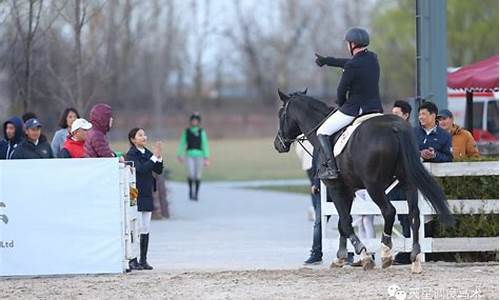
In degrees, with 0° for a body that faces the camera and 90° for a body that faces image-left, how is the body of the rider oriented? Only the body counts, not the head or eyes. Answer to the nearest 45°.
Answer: approximately 135°

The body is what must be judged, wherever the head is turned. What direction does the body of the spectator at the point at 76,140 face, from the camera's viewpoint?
to the viewer's right

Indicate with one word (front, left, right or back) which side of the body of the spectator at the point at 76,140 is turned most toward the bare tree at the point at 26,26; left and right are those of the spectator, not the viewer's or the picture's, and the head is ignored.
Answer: left

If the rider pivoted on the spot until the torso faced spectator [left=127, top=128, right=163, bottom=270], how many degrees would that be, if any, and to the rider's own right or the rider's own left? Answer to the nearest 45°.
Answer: approximately 45° to the rider's own left

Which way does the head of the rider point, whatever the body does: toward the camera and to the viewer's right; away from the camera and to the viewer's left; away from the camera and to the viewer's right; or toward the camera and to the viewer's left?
away from the camera and to the viewer's left

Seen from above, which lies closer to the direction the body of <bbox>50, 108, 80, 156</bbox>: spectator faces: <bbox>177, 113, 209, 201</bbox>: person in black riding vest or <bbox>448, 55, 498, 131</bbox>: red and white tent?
the red and white tent

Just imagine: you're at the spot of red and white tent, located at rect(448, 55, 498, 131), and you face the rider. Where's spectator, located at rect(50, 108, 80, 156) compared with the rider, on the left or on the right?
right

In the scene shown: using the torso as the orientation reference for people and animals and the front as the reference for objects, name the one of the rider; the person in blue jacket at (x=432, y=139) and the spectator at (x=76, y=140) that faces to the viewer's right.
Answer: the spectator

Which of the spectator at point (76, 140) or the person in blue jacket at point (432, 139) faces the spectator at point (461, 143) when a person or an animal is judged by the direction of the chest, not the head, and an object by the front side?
the spectator at point (76, 140)

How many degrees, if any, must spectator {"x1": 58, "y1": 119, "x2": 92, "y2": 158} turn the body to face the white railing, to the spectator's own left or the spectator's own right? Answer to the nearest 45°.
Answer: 0° — they already face it

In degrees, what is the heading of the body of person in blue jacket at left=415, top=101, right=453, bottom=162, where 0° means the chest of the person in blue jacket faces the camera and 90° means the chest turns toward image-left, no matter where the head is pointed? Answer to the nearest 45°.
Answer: approximately 45°
